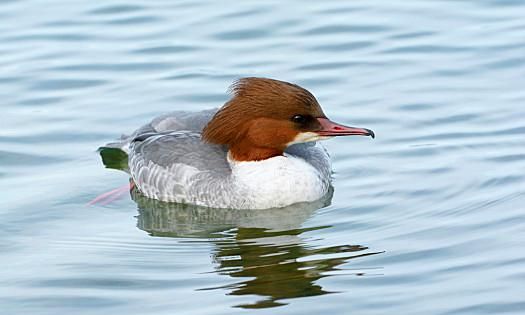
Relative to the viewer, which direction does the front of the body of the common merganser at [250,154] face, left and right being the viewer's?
facing the viewer and to the right of the viewer
